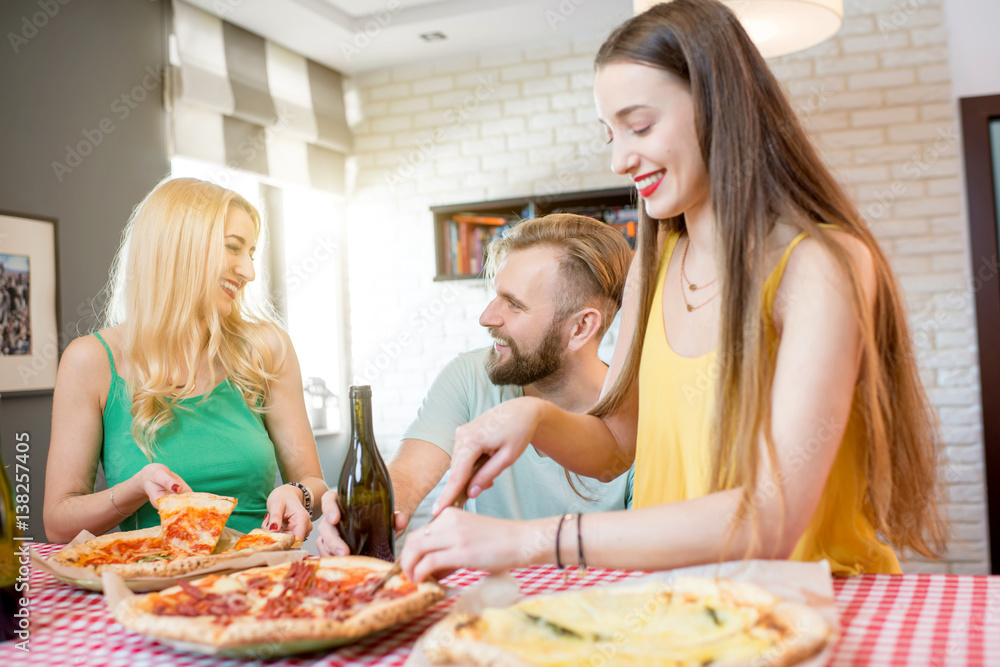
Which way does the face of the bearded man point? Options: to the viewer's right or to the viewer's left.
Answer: to the viewer's left

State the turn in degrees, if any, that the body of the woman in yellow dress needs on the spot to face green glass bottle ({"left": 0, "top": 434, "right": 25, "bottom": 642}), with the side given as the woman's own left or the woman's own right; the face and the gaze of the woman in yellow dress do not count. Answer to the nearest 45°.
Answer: approximately 45° to the woman's own right

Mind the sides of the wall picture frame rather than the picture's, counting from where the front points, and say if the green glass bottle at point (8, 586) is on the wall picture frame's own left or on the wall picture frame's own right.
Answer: on the wall picture frame's own right

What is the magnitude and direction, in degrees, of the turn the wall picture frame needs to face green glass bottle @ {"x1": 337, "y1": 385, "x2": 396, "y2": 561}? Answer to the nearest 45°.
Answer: approximately 45° to its right

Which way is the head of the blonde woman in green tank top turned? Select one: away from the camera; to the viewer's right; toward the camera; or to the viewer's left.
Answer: to the viewer's right

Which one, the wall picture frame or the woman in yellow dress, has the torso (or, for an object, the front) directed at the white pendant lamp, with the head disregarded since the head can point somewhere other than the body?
the wall picture frame

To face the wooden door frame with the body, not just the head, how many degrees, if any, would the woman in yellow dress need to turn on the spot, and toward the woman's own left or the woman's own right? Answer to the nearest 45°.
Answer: approximately 180°

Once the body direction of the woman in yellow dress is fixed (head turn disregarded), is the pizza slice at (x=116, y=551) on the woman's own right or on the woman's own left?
on the woman's own right

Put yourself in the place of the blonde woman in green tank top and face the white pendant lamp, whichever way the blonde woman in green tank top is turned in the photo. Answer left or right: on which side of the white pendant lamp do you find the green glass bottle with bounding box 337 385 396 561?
right

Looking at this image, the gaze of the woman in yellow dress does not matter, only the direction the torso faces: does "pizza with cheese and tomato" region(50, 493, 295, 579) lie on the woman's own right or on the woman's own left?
on the woman's own right

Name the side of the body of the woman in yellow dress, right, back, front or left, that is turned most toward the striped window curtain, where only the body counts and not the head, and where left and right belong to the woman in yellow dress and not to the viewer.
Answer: right

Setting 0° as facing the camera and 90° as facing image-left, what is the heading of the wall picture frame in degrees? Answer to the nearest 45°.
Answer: approximately 315°
